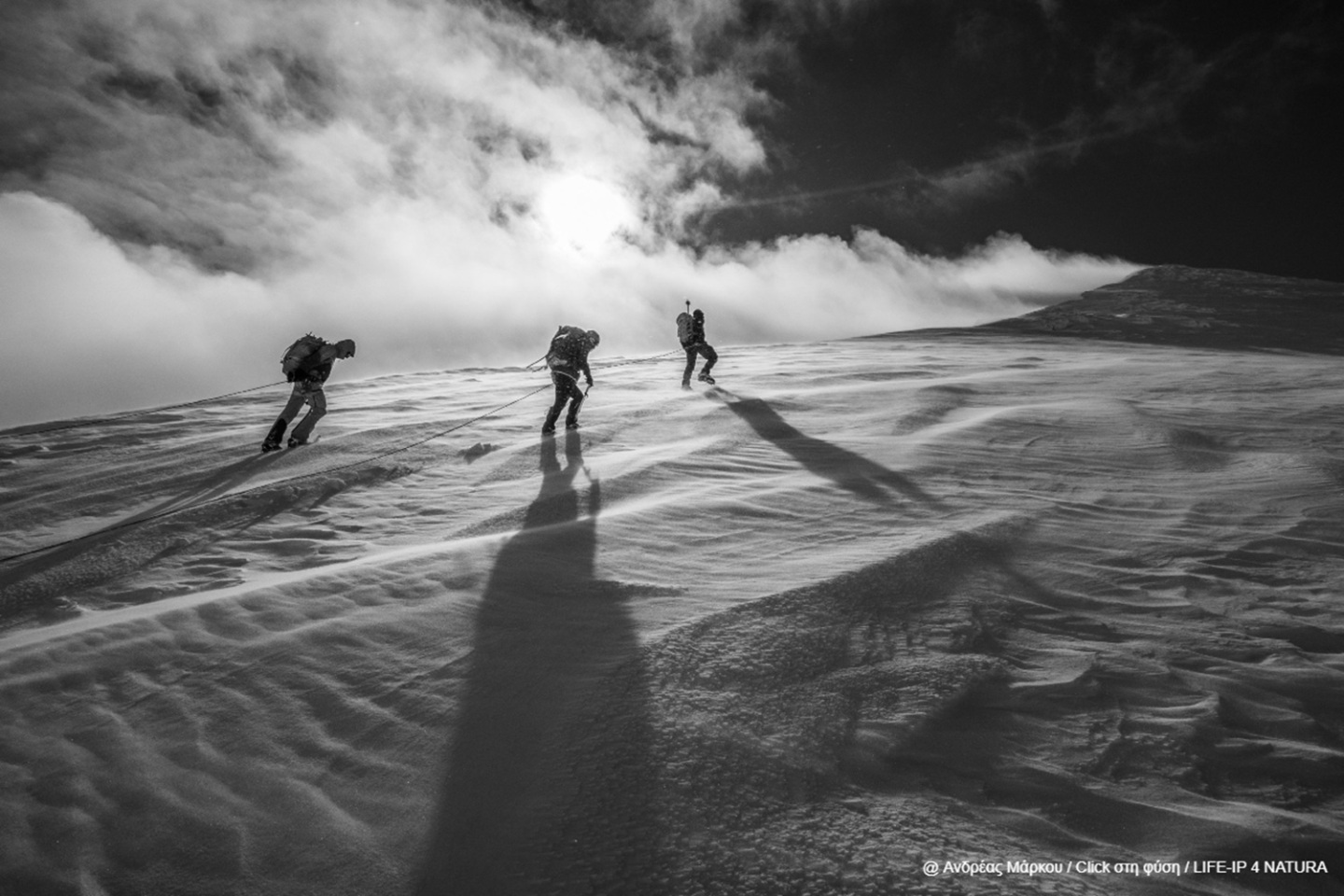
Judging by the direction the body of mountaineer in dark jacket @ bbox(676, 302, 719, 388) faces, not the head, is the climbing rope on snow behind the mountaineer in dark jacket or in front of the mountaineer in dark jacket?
behind

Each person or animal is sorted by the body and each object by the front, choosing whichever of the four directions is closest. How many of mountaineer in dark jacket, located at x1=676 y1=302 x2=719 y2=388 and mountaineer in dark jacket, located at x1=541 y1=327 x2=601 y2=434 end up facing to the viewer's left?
0

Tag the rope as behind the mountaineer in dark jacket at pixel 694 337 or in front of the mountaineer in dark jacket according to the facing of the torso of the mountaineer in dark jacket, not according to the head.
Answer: behind

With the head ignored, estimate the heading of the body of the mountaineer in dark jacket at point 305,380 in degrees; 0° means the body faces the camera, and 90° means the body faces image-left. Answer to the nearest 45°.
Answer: approximately 225°

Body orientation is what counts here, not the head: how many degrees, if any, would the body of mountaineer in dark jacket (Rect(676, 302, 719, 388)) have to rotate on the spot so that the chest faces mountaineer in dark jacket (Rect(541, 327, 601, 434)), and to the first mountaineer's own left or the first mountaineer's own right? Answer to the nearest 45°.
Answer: approximately 135° to the first mountaineer's own right

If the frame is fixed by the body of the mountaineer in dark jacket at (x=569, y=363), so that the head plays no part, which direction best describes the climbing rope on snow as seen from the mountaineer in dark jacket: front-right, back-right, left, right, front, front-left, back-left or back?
back

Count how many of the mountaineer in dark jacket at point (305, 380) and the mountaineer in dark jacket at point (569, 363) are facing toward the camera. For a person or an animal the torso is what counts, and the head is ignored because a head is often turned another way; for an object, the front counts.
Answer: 0

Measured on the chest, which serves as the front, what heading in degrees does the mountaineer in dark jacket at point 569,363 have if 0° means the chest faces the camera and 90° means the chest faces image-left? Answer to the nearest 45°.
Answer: approximately 225°

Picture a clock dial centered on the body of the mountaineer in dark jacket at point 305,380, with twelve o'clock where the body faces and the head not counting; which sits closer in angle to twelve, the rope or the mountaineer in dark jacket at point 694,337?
the mountaineer in dark jacket

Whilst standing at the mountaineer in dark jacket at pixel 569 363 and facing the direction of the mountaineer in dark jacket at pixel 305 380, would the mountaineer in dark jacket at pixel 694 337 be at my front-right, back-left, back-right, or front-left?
back-right
